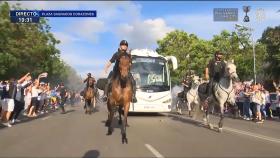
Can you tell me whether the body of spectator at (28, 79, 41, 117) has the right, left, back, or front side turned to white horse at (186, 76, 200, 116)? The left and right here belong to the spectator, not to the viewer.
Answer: front

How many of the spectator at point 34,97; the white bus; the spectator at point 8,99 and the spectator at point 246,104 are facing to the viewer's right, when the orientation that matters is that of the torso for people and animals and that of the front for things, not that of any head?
2

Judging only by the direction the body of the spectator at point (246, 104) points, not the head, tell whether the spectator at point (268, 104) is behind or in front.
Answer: behind

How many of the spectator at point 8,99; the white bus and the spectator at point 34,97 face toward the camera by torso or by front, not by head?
1

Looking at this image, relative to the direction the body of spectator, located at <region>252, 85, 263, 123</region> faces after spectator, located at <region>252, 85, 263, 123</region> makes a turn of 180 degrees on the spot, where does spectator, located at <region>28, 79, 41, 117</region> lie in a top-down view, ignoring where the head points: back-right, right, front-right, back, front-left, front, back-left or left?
back-left

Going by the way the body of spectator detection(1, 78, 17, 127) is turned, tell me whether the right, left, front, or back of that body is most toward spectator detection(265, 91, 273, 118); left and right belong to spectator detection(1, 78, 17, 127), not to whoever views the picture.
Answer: front

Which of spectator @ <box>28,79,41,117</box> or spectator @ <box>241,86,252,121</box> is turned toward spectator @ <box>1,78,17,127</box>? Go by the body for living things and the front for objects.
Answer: spectator @ <box>241,86,252,121</box>

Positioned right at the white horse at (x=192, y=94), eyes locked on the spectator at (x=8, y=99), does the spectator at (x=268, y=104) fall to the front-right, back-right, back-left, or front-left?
back-left

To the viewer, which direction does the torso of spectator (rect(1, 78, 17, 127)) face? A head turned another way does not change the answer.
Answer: to the viewer's right

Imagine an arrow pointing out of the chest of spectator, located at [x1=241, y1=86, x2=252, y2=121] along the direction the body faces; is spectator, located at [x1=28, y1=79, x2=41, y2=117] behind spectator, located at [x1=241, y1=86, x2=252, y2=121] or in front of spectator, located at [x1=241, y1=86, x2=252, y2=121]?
in front

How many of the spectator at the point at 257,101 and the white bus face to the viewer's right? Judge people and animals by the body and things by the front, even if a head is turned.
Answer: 0
